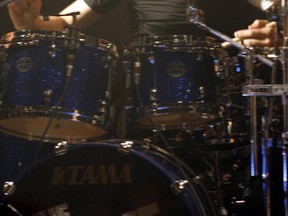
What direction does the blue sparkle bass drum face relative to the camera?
toward the camera
